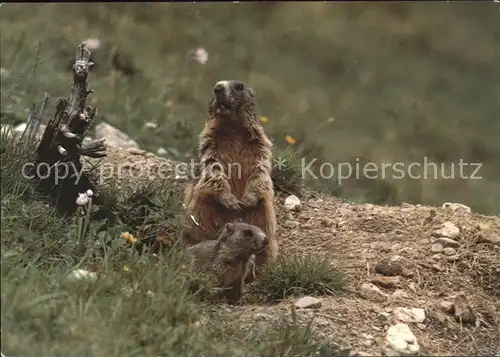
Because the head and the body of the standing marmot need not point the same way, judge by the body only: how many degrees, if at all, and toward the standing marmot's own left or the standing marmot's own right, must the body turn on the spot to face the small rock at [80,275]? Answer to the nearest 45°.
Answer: approximately 45° to the standing marmot's own right

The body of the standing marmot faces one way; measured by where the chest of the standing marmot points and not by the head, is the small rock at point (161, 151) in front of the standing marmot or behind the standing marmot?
behind

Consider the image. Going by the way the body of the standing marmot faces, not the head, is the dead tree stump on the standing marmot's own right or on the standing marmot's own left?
on the standing marmot's own right

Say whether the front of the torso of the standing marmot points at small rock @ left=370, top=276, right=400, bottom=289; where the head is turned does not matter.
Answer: no

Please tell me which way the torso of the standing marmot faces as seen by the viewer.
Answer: toward the camera

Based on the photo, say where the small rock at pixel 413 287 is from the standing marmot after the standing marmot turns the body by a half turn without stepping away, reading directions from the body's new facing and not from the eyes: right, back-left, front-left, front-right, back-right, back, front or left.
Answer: right

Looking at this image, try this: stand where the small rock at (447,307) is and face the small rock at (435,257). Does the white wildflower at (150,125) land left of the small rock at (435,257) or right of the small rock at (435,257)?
left

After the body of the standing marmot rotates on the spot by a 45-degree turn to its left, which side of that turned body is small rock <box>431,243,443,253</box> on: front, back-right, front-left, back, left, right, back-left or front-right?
front-left

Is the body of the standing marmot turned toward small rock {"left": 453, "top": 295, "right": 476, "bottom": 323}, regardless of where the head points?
no

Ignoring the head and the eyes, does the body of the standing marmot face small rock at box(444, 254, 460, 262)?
no

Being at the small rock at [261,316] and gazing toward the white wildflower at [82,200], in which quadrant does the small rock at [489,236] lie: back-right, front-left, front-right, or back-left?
back-right

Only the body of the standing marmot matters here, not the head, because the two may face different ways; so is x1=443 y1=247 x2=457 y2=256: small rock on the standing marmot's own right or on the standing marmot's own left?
on the standing marmot's own left

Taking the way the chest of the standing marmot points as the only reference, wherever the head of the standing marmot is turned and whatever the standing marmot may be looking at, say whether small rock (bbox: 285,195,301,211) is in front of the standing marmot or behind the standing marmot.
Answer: behind
